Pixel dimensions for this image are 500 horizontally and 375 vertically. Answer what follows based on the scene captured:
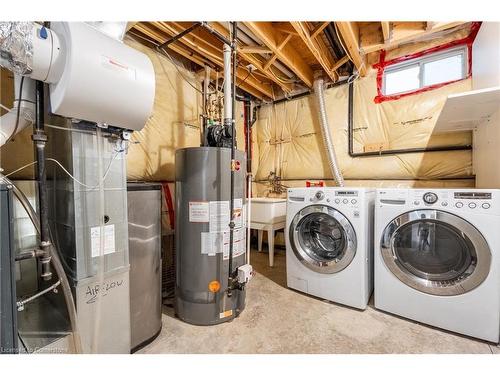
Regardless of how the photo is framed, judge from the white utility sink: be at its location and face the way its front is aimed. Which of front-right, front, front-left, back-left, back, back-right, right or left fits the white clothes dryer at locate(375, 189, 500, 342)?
left

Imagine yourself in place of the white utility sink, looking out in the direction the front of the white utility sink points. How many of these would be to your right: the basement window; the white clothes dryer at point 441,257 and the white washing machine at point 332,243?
0

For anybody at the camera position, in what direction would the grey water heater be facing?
facing the viewer and to the right of the viewer

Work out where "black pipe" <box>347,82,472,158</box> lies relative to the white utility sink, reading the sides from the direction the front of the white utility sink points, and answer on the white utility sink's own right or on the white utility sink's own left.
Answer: on the white utility sink's own left

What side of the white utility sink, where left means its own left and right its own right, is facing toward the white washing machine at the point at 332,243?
left

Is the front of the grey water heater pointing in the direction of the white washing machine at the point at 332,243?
no

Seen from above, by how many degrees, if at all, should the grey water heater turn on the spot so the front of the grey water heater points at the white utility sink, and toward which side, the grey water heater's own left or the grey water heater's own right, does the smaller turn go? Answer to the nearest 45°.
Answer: approximately 90° to the grey water heater's own left

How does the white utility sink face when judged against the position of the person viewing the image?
facing the viewer and to the left of the viewer

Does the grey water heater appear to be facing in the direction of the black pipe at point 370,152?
no

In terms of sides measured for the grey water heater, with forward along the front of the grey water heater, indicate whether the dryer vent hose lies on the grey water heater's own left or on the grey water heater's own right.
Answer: on the grey water heater's own left

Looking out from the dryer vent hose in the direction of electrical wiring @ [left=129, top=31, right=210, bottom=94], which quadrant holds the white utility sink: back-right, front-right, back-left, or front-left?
front-right

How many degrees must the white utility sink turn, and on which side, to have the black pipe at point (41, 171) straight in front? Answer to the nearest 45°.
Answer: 0° — it already faces it

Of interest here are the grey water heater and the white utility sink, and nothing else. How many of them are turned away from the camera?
0
